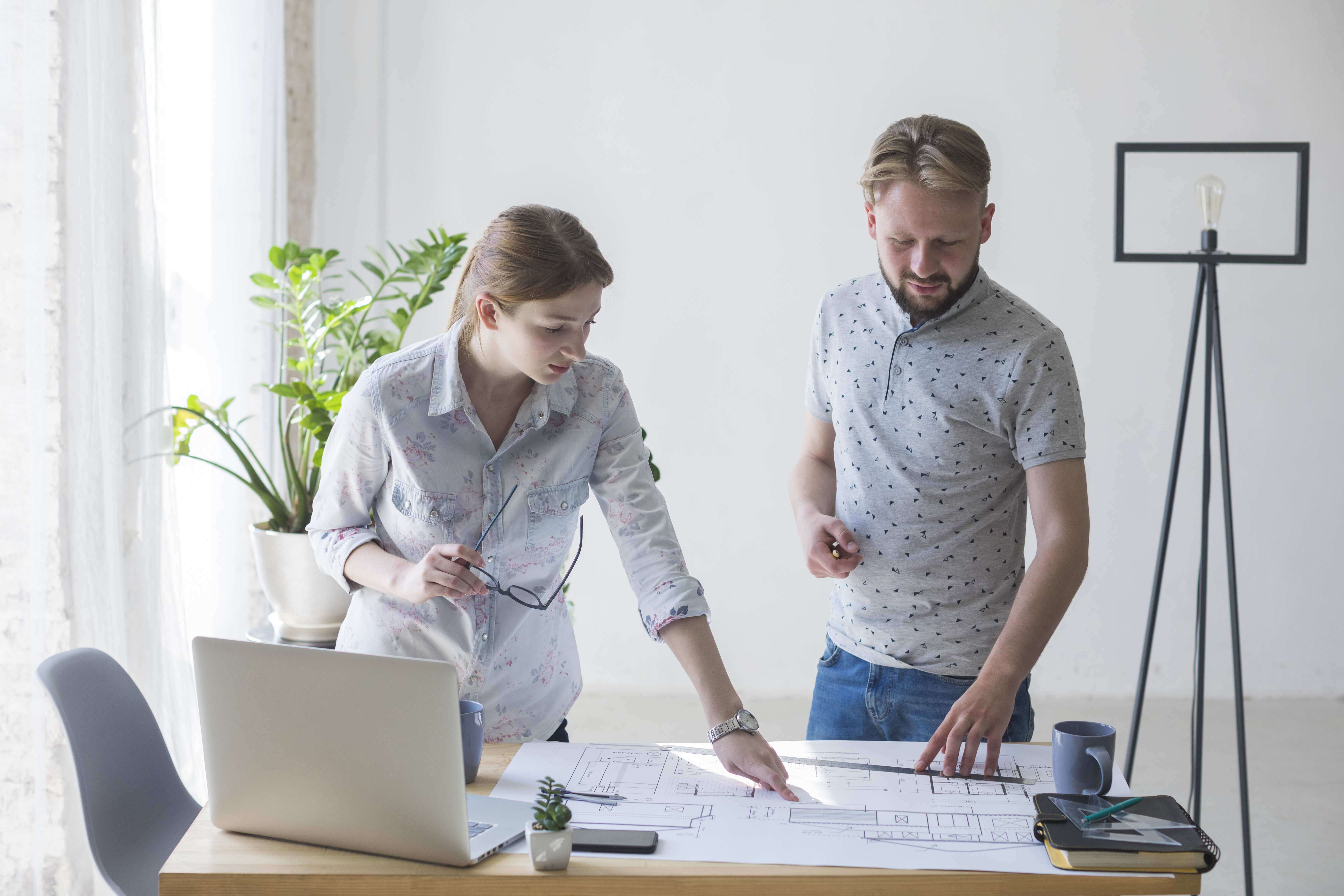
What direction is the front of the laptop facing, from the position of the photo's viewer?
facing away from the viewer and to the right of the viewer

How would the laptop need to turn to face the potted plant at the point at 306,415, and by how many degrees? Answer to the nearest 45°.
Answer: approximately 45° to its left

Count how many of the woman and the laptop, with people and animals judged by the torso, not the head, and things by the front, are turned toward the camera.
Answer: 1

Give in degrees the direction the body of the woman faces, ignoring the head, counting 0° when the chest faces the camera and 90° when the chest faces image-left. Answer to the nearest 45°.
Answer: approximately 0°
